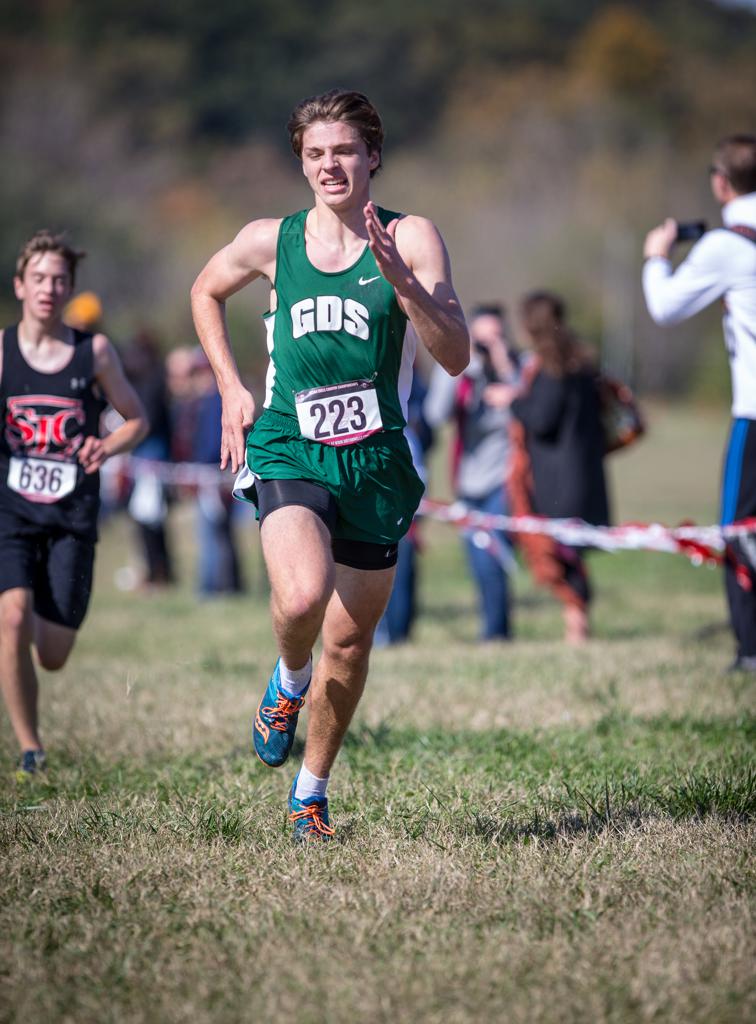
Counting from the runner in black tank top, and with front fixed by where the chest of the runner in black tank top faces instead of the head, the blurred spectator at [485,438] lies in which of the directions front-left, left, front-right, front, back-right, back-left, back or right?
back-left

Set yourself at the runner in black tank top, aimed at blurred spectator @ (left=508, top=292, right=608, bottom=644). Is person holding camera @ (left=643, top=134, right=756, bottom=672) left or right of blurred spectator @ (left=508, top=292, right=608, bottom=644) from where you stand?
right

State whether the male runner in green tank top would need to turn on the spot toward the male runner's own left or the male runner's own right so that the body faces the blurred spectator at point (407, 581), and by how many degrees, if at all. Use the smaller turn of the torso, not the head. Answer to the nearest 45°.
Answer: approximately 180°

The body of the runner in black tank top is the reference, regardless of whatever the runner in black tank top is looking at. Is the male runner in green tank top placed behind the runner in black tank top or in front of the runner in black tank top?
in front

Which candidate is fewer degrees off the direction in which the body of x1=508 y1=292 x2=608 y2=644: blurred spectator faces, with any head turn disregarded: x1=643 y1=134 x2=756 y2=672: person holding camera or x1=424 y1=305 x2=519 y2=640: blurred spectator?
the blurred spectator

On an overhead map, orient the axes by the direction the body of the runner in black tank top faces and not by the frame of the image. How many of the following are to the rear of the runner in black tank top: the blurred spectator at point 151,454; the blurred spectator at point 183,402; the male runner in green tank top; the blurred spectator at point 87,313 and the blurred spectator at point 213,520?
4

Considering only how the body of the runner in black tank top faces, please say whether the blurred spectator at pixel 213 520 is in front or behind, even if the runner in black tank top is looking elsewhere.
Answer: behind

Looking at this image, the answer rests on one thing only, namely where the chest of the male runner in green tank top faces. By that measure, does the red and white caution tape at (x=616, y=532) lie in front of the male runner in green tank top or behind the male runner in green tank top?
behind
